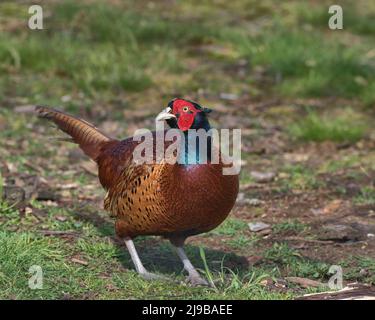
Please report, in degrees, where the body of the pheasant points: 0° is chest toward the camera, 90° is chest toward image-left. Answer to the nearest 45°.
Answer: approximately 315°
